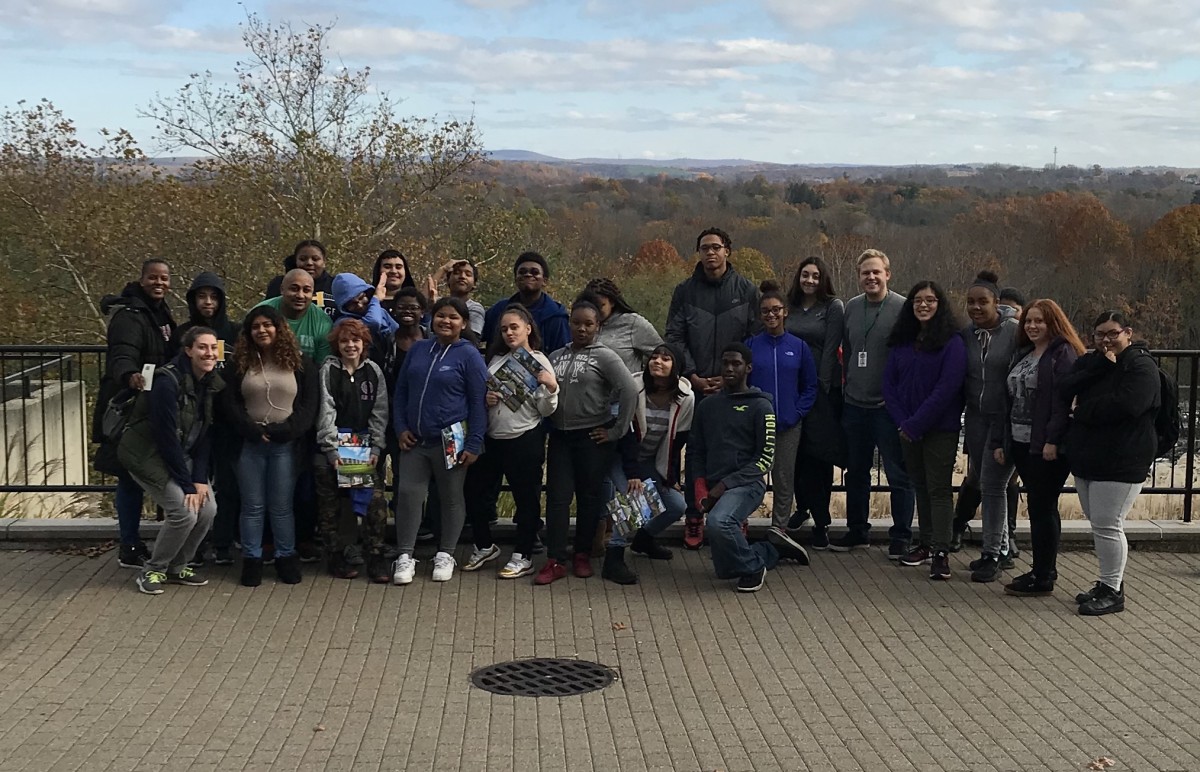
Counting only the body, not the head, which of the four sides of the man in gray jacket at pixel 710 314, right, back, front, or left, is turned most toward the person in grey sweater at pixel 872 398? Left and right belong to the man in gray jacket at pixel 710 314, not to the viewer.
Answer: left

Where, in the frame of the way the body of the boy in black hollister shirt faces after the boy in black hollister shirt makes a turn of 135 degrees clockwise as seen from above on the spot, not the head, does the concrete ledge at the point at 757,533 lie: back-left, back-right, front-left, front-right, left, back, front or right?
front

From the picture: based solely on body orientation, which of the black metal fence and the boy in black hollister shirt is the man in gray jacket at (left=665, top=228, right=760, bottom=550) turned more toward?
the boy in black hollister shirt

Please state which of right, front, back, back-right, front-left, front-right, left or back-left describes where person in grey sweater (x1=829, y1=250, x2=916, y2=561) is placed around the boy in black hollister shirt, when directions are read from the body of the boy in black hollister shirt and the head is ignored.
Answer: back

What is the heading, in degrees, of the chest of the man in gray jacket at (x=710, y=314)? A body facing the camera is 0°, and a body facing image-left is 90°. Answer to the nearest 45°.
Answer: approximately 0°

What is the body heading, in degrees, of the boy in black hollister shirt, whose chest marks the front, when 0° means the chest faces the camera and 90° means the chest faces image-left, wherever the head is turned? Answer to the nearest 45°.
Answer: approximately 45°

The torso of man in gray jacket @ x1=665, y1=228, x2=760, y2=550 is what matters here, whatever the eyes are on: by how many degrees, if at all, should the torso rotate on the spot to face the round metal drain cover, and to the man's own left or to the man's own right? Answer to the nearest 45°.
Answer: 0° — they already face it
